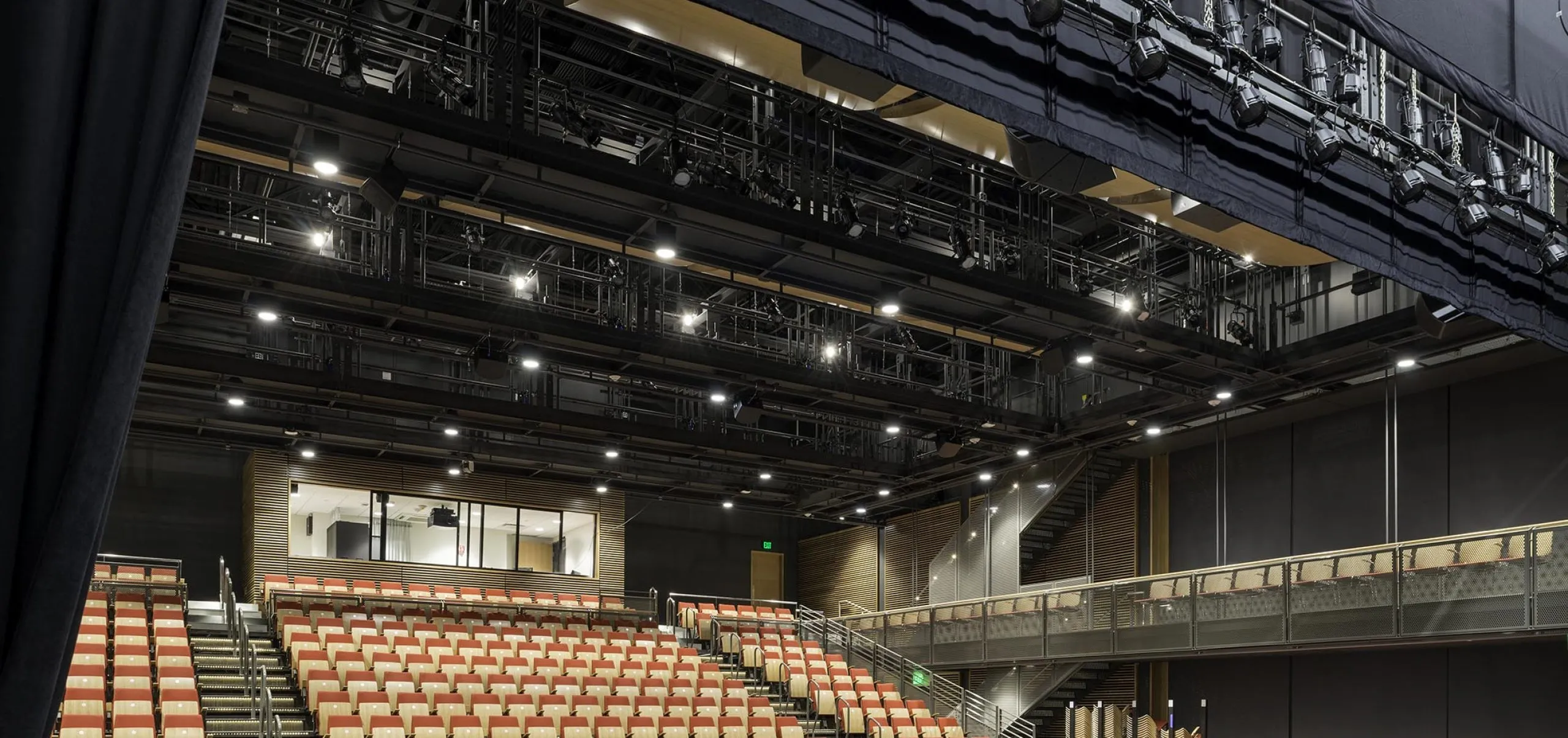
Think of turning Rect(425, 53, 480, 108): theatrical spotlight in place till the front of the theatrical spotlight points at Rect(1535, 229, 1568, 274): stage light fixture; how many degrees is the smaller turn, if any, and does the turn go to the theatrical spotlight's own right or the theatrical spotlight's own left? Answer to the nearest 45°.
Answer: approximately 45° to the theatrical spotlight's own left
